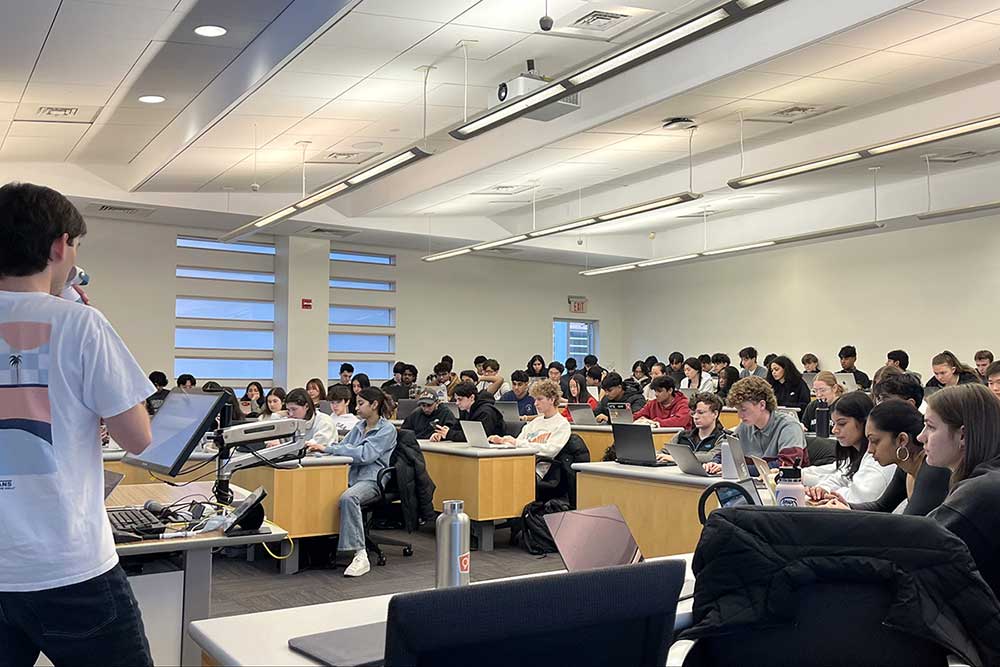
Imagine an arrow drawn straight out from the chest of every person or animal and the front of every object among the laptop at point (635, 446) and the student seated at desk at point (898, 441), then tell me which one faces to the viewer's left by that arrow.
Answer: the student seated at desk

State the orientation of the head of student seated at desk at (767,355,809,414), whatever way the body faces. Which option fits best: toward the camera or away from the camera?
toward the camera

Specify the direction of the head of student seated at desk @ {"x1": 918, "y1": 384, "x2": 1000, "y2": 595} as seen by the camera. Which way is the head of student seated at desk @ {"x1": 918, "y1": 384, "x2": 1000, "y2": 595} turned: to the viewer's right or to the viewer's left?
to the viewer's left

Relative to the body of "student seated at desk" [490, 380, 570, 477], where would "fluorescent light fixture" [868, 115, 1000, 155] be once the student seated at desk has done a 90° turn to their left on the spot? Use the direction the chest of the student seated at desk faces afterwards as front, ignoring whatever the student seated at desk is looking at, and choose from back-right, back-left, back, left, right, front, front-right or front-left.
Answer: front-left

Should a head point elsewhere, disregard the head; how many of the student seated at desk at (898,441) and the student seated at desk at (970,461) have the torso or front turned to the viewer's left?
2

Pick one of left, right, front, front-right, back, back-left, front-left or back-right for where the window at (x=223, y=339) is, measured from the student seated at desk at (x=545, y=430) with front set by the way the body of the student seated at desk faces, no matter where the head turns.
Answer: right

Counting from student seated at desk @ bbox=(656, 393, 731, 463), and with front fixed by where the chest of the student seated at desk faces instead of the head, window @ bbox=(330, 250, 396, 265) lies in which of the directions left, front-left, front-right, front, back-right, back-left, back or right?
right

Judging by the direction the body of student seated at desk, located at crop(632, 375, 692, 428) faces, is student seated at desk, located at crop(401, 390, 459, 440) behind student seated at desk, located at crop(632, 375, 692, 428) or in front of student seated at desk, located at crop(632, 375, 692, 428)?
in front

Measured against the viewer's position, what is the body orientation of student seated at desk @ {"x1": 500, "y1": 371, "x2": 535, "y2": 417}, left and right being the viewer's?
facing the viewer and to the left of the viewer

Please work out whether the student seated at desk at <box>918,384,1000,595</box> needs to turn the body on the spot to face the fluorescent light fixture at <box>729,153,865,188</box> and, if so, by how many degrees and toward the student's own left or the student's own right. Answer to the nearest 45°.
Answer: approximately 90° to the student's own right

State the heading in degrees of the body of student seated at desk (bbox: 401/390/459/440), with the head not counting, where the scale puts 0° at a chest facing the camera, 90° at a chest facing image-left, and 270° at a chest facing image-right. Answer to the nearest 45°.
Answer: approximately 45°

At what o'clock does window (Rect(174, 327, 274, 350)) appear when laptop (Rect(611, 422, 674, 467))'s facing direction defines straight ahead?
The window is roughly at 9 o'clock from the laptop.

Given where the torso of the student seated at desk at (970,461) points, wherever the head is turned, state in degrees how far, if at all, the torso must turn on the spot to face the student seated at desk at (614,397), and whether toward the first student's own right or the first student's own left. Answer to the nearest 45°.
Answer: approximately 45° to the first student's own right

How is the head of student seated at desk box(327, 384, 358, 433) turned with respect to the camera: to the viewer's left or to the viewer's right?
to the viewer's left

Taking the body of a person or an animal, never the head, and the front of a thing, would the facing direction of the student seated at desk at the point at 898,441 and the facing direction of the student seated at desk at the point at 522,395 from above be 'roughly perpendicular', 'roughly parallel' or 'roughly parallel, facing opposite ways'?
roughly perpendicular

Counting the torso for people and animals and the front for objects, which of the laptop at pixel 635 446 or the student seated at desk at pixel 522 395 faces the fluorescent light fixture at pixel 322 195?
the student seated at desk

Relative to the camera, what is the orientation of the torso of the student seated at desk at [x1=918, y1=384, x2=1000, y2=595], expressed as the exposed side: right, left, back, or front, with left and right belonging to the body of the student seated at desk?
left

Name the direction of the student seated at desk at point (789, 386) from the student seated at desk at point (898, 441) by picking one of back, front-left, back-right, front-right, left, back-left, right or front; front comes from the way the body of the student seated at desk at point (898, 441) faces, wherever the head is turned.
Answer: right

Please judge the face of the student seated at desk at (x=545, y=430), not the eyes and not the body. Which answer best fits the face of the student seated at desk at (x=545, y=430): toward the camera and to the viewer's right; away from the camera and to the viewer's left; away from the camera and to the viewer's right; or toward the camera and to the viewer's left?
toward the camera and to the viewer's left

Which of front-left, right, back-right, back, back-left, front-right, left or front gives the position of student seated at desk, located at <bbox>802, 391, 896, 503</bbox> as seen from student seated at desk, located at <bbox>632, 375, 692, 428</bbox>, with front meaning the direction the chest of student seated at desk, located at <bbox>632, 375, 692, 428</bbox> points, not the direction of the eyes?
front-left

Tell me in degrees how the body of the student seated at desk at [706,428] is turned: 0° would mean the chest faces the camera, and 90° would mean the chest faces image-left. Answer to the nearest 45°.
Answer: approximately 45°
